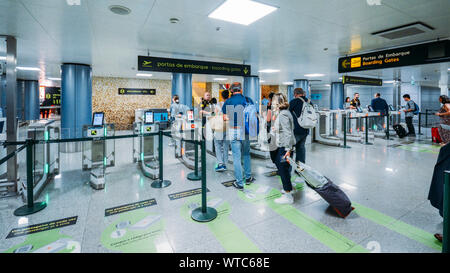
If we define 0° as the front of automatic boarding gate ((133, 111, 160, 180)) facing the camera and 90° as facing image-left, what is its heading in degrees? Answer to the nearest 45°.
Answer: approximately 0°

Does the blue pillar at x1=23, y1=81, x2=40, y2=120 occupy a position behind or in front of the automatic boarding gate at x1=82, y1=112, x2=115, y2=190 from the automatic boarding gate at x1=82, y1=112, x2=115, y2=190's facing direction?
behind

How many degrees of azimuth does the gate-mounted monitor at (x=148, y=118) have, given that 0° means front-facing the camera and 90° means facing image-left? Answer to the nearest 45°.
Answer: approximately 0°

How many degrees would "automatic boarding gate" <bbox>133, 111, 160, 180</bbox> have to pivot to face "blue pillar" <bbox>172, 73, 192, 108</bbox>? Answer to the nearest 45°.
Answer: approximately 180°

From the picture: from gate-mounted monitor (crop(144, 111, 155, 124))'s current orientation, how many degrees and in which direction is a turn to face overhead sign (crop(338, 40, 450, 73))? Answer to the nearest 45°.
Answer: approximately 90° to its left

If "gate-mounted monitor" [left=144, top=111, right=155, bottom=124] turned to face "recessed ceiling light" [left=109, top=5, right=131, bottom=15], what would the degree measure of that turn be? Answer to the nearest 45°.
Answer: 0° — it already faces it

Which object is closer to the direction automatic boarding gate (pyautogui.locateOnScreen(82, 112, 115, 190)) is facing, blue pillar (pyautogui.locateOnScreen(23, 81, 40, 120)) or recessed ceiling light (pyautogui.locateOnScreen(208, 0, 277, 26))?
the recessed ceiling light
